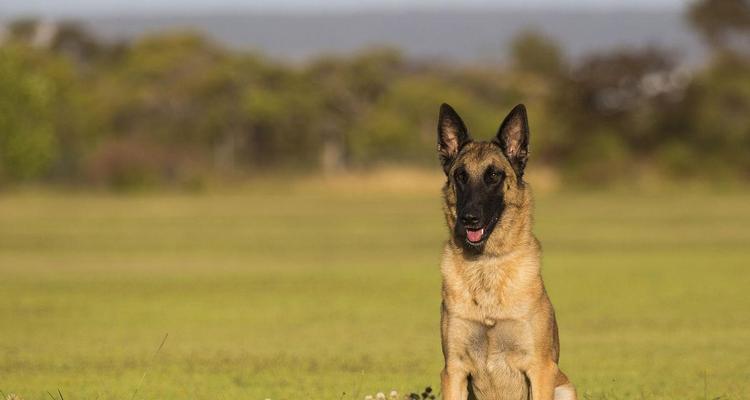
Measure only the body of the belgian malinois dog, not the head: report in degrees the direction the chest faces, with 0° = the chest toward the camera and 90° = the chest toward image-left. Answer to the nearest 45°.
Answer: approximately 0°
